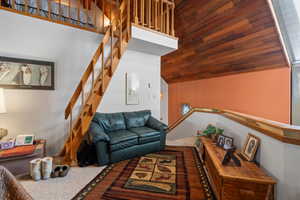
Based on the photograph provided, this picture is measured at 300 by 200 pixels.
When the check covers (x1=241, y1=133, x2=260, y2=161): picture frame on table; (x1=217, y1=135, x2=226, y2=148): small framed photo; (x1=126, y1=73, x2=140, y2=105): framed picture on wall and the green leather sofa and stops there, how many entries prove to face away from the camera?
0

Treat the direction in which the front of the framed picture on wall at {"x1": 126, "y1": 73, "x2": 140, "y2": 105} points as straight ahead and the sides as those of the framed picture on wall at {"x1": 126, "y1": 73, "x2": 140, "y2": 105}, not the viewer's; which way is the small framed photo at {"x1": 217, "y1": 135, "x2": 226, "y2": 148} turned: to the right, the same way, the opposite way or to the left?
to the right

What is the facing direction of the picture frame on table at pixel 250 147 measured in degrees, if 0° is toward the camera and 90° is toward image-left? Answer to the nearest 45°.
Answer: approximately 45°

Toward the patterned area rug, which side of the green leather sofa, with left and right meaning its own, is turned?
front

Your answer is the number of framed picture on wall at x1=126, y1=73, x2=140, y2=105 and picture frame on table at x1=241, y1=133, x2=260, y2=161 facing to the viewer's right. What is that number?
0

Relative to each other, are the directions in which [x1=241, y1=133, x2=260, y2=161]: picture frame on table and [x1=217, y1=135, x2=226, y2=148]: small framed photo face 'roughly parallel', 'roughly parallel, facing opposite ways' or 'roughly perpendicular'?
roughly parallel

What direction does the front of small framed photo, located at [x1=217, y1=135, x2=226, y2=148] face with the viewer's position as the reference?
facing the viewer and to the left of the viewer

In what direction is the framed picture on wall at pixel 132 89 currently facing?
toward the camera

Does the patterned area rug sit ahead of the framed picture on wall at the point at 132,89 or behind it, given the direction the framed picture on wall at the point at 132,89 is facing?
ahead

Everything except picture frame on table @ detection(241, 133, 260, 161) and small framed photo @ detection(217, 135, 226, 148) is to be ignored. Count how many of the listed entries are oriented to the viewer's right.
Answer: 0

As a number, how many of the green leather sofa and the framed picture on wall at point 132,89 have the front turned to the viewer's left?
0

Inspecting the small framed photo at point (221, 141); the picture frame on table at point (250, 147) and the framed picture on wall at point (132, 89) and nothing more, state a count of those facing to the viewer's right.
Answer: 0
